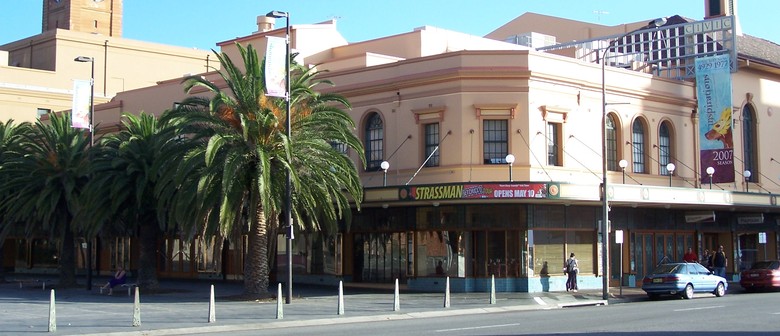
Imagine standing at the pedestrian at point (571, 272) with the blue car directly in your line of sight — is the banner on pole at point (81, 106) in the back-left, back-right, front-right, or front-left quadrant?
back-right

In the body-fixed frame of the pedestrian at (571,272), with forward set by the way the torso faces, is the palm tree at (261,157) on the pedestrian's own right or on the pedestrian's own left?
on the pedestrian's own left
